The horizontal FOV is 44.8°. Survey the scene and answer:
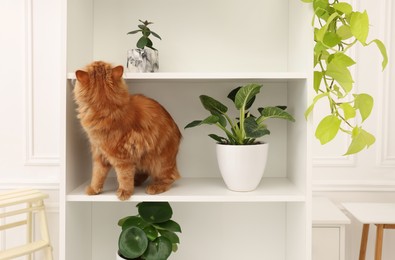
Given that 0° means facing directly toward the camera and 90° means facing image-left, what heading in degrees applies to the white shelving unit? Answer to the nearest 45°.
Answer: approximately 0°

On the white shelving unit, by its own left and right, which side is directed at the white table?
left

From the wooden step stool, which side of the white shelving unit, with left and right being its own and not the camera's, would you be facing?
right
